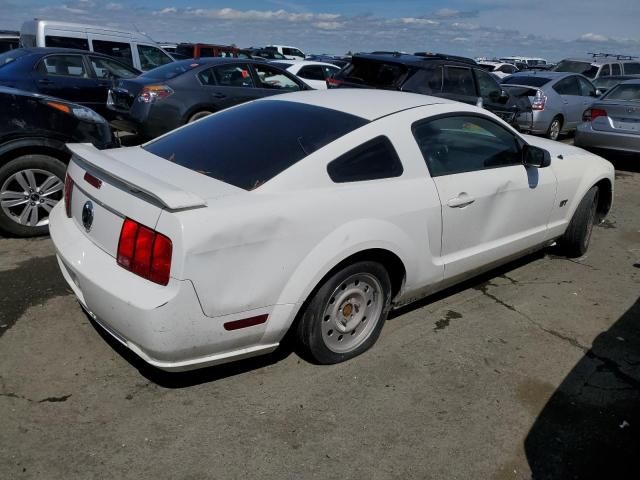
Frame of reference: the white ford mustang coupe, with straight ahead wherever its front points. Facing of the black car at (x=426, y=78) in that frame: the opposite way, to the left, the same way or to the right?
the same way

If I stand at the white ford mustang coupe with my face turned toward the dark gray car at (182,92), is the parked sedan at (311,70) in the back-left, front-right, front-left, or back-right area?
front-right

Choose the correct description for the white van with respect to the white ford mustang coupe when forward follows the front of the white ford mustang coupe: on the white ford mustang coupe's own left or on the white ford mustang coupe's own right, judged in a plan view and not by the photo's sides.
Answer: on the white ford mustang coupe's own left

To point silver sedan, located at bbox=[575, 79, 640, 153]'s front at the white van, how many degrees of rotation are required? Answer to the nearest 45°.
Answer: approximately 135° to its left

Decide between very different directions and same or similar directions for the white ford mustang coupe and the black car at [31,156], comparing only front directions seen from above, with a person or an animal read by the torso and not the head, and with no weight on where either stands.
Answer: same or similar directions

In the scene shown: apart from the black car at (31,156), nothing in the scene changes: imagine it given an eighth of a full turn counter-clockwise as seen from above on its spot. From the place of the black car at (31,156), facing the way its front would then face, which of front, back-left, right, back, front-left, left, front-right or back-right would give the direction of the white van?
front-left

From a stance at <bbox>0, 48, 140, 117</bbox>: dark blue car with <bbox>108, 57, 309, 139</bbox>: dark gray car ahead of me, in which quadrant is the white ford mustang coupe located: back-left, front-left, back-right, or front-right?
front-right

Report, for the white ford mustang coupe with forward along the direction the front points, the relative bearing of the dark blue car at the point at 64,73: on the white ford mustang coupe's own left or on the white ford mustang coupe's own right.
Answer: on the white ford mustang coupe's own left

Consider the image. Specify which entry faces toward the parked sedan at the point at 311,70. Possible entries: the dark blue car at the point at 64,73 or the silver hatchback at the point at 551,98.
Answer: the dark blue car

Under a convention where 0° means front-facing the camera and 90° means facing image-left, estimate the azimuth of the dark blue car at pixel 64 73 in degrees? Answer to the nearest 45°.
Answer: approximately 225°

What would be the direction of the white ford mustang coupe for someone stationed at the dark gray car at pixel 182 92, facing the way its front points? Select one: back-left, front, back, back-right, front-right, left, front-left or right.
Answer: back-right

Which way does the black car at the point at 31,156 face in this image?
to the viewer's right

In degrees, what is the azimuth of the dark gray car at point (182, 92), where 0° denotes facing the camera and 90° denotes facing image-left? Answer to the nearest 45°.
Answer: approximately 225°

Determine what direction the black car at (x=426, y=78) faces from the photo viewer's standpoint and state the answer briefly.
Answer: facing away from the viewer and to the right of the viewer

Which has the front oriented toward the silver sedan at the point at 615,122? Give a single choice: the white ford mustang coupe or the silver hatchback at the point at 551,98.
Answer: the white ford mustang coupe

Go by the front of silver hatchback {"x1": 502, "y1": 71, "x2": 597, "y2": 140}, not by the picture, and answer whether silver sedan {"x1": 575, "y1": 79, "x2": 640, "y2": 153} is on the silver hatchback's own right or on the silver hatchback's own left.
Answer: on the silver hatchback's own right

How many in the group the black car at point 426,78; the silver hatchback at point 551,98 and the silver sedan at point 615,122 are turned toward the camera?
0
